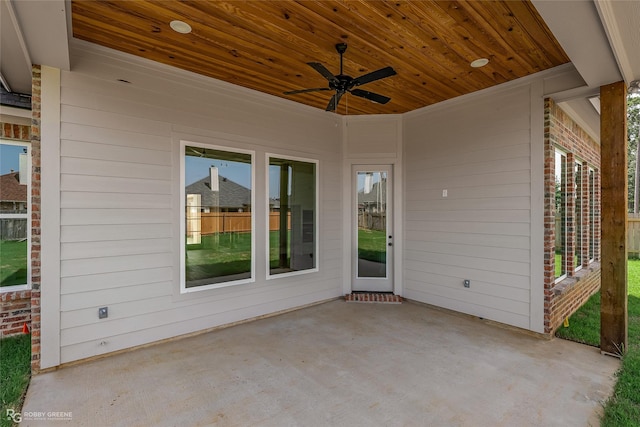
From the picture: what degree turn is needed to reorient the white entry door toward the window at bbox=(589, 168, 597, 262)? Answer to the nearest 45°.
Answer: approximately 90° to its left

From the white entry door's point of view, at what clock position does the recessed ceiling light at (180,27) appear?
The recessed ceiling light is roughly at 1 o'clock from the white entry door.

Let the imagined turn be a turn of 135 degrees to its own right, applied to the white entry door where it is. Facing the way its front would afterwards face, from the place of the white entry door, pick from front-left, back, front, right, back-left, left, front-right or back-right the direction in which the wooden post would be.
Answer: back

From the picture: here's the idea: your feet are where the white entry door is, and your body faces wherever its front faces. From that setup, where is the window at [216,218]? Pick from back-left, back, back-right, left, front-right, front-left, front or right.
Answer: front-right

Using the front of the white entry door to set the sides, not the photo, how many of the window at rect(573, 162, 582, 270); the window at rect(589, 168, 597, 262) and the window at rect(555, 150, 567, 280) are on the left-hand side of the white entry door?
3

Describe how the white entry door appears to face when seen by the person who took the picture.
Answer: facing the viewer

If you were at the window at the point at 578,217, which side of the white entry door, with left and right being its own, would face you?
left

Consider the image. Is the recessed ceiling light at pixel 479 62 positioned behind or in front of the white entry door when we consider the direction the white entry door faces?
in front

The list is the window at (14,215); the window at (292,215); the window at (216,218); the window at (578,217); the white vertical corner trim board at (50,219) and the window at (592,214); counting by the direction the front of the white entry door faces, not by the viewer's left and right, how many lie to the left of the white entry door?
2

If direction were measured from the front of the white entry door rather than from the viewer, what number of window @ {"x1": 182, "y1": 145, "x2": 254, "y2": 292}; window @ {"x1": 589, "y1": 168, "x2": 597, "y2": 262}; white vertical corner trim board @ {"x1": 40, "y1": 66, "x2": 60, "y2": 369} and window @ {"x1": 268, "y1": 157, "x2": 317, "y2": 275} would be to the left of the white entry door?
1
